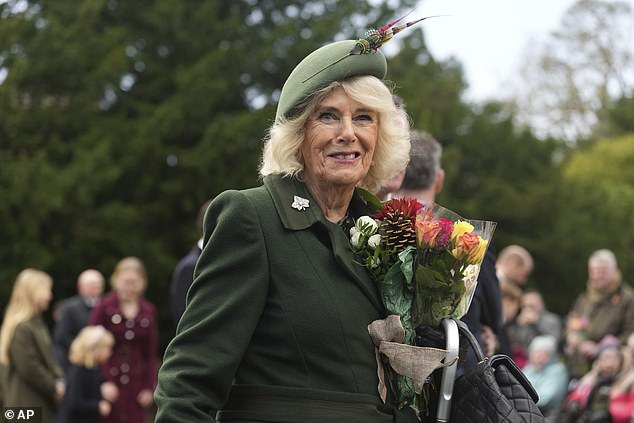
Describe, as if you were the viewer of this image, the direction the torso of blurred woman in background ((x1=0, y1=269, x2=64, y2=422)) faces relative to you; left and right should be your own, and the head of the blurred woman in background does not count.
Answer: facing to the right of the viewer

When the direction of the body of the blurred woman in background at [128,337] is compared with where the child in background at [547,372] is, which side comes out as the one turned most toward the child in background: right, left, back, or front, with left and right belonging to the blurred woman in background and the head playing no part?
left

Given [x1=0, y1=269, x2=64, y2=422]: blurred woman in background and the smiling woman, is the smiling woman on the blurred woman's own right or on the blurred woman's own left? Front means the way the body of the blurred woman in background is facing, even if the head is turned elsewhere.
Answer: on the blurred woman's own right

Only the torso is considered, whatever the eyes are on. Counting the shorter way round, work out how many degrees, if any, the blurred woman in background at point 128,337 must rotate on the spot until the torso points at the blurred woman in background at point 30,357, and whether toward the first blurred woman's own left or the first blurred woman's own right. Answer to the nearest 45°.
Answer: approximately 90° to the first blurred woman's own right

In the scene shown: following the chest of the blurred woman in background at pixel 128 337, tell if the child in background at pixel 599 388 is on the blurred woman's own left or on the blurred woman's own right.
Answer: on the blurred woman's own left

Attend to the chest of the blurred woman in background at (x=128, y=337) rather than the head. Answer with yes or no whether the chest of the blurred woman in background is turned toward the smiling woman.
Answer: yes

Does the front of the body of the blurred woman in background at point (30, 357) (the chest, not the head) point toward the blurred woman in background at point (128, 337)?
yes

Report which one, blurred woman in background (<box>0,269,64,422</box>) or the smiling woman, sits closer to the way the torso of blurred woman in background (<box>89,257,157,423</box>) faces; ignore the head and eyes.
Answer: the smiling woman

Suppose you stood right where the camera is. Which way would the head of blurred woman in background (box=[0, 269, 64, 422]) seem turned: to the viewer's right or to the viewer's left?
to the viewer's right
